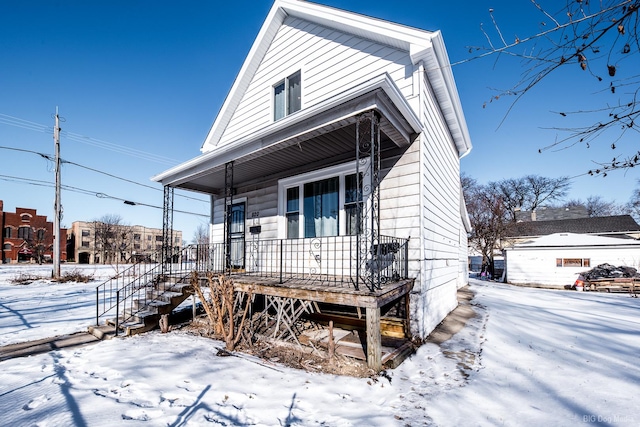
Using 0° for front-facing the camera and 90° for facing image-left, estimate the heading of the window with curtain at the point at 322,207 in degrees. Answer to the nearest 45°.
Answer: approximately 45°

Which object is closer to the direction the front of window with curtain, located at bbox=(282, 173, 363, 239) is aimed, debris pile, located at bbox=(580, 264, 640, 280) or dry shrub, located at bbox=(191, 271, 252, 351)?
the dry shrub

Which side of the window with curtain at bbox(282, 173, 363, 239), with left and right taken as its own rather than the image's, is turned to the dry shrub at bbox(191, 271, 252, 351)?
front

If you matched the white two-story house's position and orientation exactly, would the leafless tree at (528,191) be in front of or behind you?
behind

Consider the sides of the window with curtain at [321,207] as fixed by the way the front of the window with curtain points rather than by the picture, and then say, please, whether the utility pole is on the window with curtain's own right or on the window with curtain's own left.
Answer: on the window with curtain's own right

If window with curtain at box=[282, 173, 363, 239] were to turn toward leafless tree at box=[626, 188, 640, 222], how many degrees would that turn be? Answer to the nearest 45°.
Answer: approximately 180°

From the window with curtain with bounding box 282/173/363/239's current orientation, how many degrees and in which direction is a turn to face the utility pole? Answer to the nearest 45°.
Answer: approximately 90° to its right

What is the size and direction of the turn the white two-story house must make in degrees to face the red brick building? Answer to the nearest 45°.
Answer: approximately 90° to its right

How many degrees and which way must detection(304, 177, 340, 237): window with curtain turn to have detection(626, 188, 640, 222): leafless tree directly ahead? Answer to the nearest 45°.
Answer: approximately 180°
